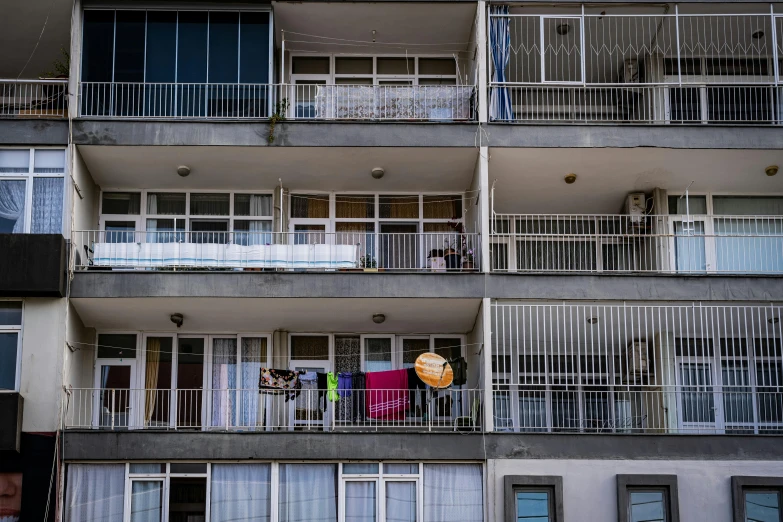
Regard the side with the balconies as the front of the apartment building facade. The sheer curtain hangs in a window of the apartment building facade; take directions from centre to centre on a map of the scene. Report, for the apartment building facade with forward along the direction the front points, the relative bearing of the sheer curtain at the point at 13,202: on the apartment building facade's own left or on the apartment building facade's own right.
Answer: on the apartment building facade's own right

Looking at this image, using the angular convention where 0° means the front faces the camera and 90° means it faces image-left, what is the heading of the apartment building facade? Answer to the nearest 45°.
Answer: approximately 0°
